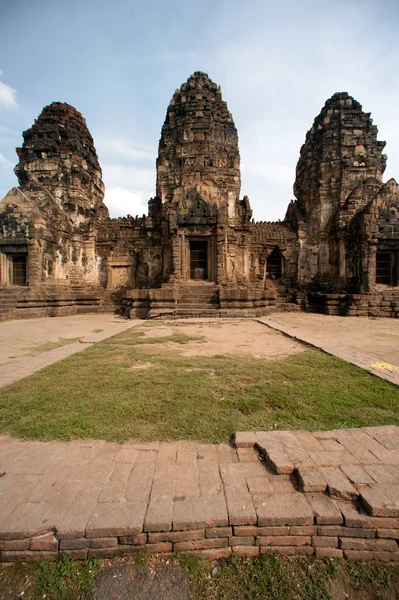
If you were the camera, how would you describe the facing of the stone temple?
facing the viewer
